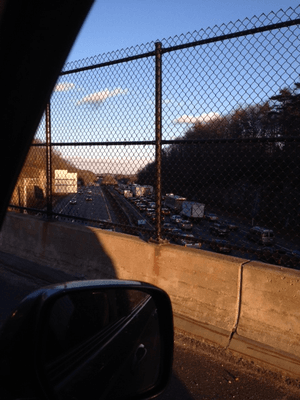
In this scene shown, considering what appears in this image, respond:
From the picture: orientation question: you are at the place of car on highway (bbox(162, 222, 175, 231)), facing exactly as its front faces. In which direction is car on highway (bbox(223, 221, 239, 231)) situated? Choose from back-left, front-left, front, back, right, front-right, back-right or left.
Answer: back-right

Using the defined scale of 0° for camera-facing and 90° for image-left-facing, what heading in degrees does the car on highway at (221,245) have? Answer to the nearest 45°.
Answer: approximately 135°

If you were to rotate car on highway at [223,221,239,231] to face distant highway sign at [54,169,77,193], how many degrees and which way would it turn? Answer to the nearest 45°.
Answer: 0° — it already faces it

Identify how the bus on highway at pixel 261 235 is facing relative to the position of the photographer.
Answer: facing away from the viewer and to the left of the viewer

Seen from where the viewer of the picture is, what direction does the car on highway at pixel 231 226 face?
facing away from the viewer and to the left of the viewer

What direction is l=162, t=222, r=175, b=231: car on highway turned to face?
away from the camera
